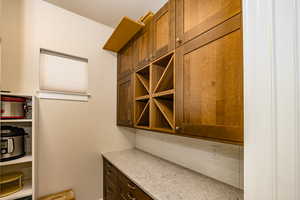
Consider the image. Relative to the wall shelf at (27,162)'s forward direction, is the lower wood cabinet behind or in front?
in front

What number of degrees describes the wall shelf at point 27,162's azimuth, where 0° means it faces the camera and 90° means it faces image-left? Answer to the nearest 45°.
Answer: approximately 315°
